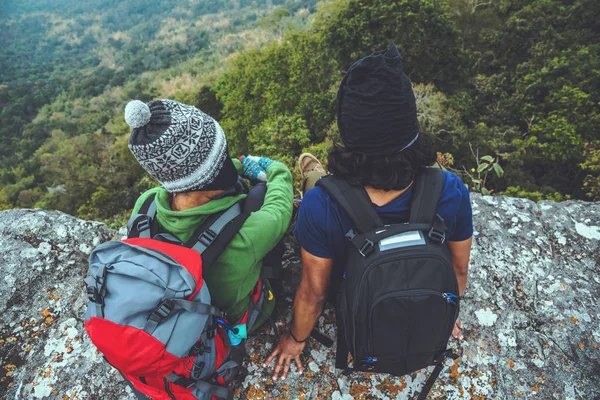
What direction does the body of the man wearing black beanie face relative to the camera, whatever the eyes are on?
away from the camera

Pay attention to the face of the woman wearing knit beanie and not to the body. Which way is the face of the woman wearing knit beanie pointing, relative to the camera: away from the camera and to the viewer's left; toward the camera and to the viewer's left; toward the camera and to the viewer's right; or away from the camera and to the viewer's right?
away from the camera and to the viewer's right

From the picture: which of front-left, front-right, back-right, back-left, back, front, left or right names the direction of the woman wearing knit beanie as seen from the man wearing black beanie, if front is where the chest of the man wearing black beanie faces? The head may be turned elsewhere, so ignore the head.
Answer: left

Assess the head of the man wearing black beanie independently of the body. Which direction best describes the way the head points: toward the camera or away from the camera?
away from the camera
